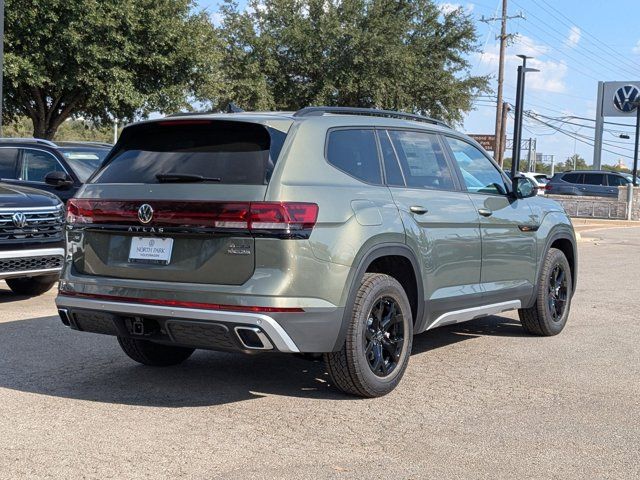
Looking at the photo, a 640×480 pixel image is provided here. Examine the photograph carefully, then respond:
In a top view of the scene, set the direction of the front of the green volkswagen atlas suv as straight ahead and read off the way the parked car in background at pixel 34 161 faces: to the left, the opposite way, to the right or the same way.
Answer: to the right

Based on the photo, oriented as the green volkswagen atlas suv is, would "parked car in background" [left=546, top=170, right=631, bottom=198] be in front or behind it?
in front

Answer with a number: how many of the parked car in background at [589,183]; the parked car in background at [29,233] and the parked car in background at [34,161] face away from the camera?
0

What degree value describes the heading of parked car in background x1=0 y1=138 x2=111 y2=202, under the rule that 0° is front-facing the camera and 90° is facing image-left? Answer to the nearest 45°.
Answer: approximately 315°

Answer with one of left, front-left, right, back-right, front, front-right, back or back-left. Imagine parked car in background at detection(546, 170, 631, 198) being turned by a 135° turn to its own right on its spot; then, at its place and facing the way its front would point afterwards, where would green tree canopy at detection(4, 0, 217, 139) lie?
front

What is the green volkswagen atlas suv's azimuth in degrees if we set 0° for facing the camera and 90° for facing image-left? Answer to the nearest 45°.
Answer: approximately 225°

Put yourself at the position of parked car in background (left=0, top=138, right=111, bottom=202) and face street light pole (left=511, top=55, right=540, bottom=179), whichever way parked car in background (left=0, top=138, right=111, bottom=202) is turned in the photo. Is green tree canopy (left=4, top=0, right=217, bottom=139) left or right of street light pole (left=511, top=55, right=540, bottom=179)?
left

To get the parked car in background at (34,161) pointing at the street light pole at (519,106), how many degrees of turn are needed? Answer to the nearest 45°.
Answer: approximately 90° to its left

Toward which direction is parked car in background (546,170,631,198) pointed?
to the viewer's right

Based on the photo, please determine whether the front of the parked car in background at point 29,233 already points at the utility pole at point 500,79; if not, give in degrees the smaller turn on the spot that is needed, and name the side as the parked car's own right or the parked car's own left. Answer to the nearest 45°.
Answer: approximately 90° to the parked car's own left

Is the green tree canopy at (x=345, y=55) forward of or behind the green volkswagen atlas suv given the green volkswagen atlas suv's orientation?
forward

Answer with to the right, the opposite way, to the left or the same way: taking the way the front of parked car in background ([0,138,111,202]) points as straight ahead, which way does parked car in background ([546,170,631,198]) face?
the same way

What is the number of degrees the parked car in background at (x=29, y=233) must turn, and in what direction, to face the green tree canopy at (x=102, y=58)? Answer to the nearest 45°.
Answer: approximately 135° to its left

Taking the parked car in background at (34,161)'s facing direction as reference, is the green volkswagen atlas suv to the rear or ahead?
ahead
